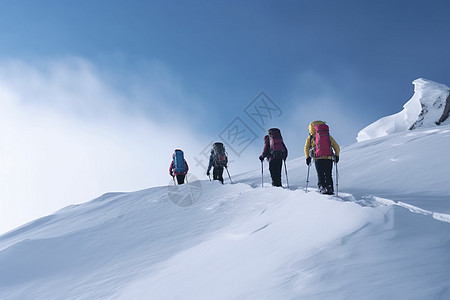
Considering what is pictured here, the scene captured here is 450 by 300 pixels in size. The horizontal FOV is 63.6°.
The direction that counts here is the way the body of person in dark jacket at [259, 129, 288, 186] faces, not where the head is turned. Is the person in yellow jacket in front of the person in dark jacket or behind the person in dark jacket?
behind

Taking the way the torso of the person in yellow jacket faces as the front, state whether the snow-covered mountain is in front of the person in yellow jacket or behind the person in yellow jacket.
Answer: in front

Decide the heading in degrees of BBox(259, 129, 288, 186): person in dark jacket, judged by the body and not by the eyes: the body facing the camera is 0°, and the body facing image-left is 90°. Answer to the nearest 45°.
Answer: approximately 180°

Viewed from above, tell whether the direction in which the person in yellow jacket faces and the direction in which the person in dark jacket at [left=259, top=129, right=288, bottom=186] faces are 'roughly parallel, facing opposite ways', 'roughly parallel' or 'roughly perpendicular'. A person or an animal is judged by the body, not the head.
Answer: roughly parallel

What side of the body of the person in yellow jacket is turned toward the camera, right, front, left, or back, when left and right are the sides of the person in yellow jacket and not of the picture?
back

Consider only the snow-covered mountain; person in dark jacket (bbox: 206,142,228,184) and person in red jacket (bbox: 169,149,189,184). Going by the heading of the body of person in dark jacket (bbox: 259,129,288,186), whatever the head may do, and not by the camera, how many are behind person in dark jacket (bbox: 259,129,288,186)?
0

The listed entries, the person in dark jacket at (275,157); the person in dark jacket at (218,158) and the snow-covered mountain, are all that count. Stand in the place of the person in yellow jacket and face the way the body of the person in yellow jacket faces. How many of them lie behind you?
0

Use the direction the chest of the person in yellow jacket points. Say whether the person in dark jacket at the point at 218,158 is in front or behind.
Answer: in front

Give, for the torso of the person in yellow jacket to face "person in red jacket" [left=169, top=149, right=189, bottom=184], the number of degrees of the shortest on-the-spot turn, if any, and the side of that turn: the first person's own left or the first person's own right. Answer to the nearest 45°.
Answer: approximately 45° to the first person's own left

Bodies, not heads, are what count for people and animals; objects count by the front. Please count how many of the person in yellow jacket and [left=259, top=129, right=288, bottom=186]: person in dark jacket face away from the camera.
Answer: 2

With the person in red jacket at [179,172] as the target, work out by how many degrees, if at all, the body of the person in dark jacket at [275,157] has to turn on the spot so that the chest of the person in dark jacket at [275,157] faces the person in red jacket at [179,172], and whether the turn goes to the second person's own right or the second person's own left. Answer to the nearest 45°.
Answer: approximately 45° to the second person's own left
